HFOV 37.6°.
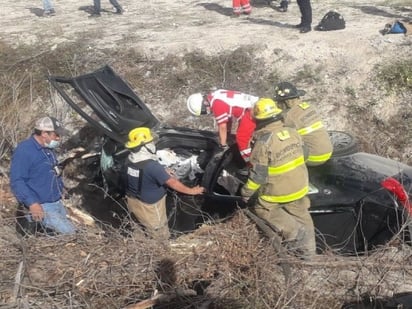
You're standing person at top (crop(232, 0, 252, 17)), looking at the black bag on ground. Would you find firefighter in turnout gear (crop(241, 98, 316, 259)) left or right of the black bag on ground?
right

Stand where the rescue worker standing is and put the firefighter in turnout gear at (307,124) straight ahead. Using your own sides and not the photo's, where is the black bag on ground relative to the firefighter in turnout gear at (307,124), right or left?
left

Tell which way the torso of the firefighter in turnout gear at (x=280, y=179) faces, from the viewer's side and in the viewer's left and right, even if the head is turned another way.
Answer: facing away from the viewer and to the left of the viewer

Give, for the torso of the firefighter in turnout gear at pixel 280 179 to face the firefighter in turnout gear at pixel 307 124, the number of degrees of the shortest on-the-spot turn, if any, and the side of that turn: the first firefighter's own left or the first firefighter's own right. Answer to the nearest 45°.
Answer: approximately 45° to the first firefighter's own right

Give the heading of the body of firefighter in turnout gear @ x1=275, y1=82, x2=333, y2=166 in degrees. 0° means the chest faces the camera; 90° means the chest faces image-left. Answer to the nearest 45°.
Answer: approximately 135°

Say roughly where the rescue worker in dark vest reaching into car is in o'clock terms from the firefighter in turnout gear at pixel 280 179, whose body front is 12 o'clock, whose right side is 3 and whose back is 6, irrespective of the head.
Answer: The rescue worker in dark vest reaching into car is roughly at 11 o'clock from the firefighter in turnout gear.

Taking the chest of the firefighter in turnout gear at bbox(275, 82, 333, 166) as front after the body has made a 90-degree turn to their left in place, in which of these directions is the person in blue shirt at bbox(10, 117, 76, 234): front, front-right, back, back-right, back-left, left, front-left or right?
front-right
